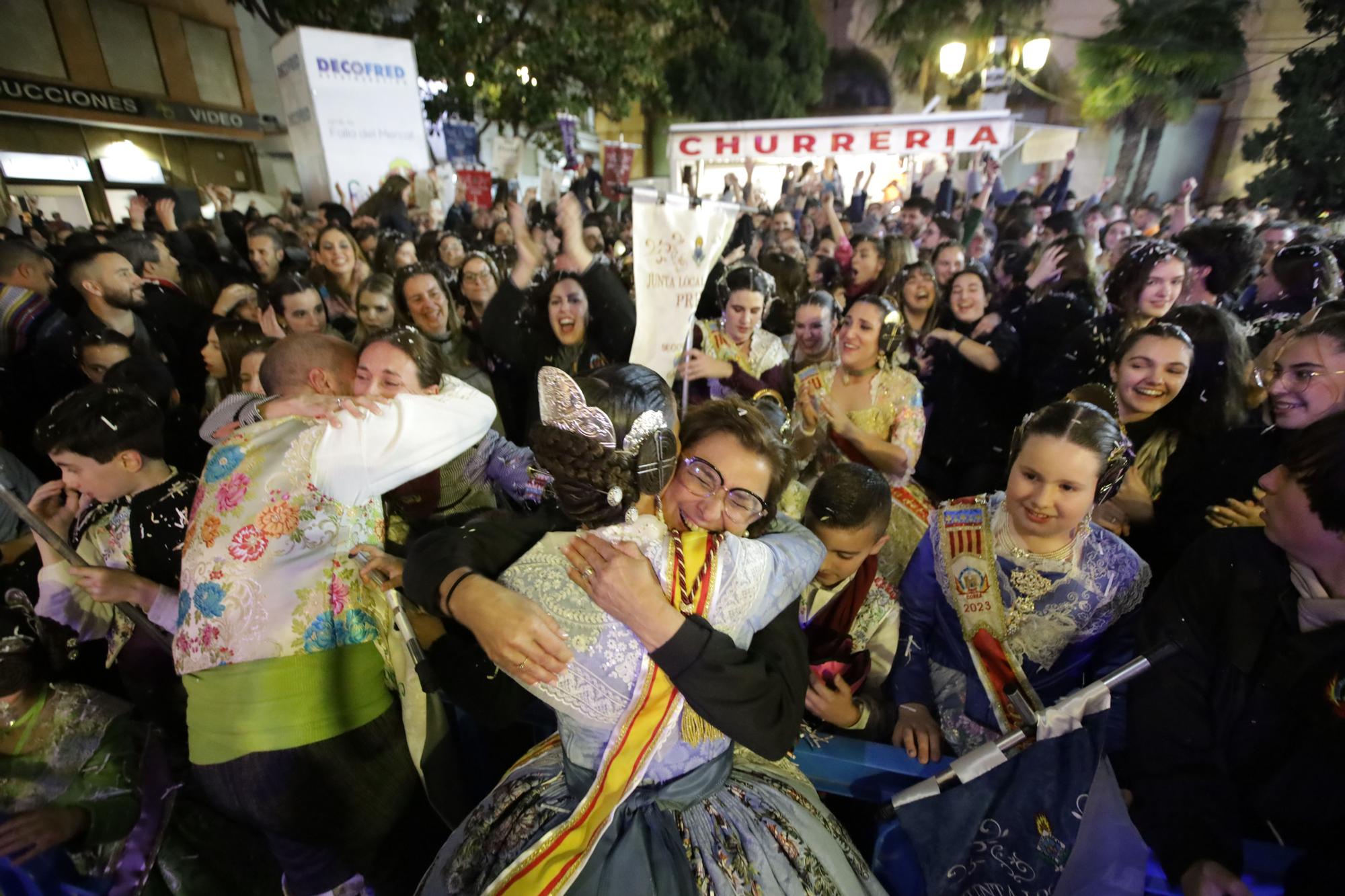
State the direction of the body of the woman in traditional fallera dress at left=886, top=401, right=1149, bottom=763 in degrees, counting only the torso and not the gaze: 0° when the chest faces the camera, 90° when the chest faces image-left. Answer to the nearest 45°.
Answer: approximately 0°

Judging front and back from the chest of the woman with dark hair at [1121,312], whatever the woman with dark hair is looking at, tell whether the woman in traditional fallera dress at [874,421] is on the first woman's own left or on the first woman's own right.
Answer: on the first woman's own right

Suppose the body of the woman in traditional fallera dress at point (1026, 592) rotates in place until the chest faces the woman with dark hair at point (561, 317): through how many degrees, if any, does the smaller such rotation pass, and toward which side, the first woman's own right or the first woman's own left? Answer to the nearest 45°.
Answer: approximately 90° to the first woman's own right

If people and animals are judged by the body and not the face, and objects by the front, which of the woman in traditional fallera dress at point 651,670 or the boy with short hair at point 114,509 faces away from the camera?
the woman in traditional fallera dress

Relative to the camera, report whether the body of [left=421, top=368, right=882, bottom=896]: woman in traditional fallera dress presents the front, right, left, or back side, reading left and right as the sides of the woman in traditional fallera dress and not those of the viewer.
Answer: back

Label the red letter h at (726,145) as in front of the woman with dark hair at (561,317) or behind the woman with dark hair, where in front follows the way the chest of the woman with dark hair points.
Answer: behind

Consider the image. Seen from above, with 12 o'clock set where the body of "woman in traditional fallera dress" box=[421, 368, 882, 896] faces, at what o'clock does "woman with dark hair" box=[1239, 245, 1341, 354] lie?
The woman with dark hair is roughly at 2 o'clock from the woman in traditional fallera dress.

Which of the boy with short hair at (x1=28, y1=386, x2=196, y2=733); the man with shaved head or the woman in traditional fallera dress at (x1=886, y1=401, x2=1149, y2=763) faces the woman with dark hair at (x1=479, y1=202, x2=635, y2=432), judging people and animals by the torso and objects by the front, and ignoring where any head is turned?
the man with shaved head

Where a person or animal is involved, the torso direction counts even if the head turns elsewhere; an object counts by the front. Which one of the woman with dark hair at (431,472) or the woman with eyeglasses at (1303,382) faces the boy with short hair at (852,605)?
the woman with eyeglasses

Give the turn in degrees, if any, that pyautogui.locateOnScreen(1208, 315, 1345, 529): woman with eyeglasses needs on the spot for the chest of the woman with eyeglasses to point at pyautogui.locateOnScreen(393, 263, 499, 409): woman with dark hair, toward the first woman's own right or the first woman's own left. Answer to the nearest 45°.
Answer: approximately 45° to the first woman's own right
